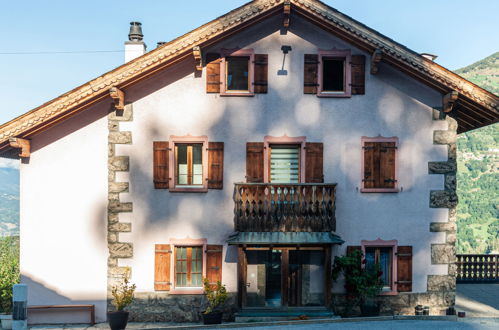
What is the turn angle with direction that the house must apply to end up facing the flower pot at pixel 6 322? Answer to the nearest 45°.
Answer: approximately 90° to its right

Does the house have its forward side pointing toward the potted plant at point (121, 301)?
no

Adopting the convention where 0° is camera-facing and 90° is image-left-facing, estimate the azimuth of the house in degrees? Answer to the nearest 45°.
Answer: approximately 0°
